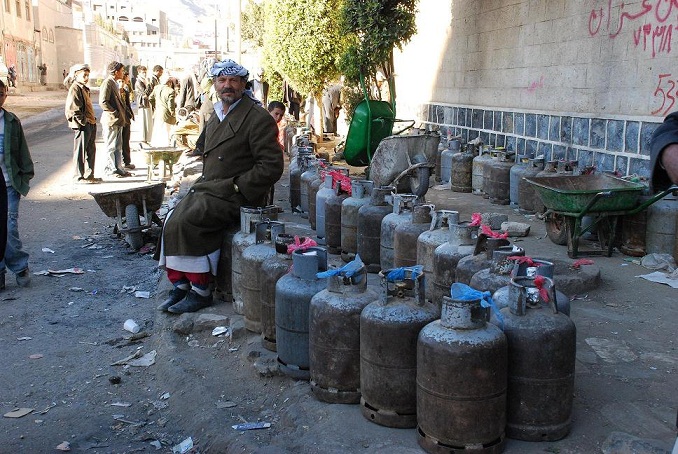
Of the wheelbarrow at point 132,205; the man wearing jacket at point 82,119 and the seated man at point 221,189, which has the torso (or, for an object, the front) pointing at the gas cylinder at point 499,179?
the man wearing jacket

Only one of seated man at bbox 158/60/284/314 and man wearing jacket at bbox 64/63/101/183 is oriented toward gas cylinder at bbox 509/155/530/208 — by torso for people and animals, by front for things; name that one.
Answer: the man wearing jacket

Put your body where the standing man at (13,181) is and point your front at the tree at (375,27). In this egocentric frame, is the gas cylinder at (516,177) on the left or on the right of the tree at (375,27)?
right

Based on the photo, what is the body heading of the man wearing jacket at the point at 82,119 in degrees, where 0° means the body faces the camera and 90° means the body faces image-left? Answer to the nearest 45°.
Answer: approximately 315°

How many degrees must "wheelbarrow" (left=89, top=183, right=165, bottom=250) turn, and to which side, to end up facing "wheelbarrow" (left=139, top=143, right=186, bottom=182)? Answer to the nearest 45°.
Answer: approximately 180°
